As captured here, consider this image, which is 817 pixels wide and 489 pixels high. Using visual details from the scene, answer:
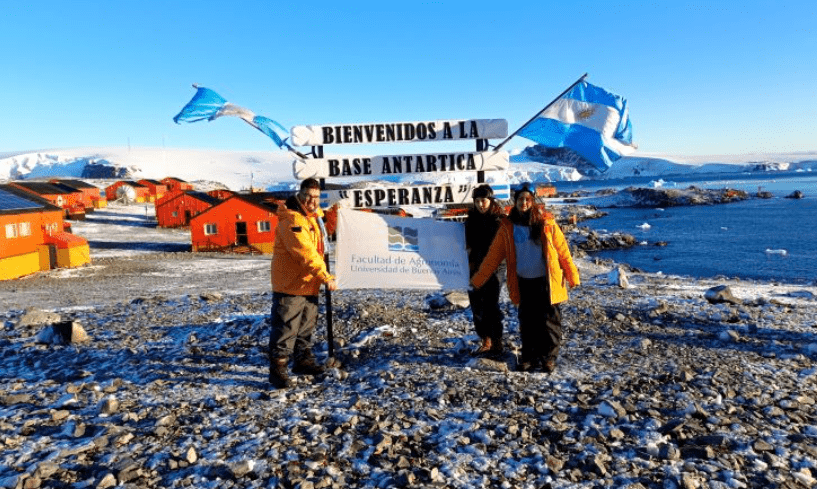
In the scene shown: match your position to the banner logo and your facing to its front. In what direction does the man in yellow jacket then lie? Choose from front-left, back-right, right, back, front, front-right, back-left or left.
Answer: front-right

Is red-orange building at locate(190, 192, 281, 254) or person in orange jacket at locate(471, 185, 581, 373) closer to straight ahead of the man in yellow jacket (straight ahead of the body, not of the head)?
the person in orange jacket

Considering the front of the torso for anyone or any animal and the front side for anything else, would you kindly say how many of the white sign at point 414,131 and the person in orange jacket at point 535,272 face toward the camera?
2

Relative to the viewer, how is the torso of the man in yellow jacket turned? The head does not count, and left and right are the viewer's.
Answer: facing the viewer and to the right of the viewer

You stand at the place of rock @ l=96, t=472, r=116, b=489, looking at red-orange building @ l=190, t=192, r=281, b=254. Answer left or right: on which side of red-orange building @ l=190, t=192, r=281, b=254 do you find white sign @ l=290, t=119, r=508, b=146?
right

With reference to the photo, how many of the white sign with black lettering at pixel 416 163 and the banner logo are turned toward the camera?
2

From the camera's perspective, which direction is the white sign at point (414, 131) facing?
toward the camera

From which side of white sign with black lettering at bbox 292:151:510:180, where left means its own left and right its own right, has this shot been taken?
front
